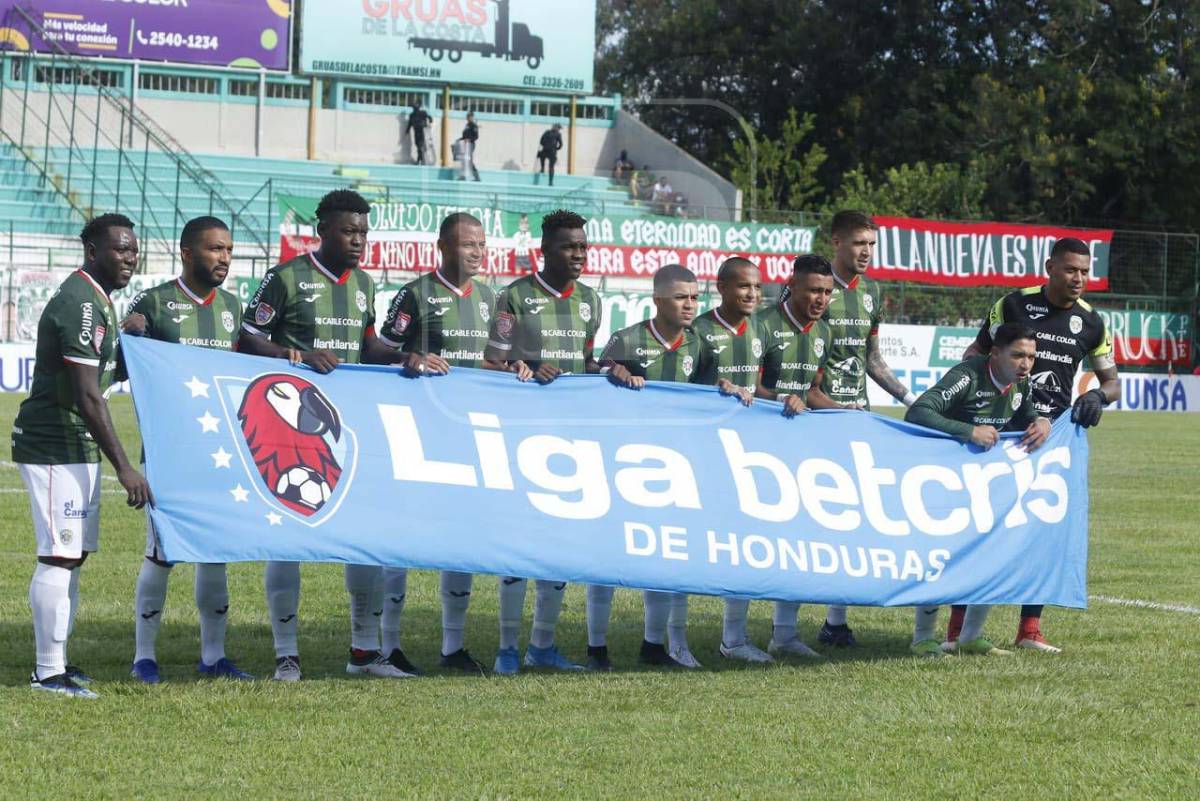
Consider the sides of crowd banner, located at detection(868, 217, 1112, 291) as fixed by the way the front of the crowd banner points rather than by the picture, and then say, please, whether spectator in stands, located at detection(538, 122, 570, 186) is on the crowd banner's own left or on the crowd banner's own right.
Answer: on the crowd banner's own right

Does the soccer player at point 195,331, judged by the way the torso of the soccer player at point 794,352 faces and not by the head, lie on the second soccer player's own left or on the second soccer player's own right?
on the second soccer player's own right

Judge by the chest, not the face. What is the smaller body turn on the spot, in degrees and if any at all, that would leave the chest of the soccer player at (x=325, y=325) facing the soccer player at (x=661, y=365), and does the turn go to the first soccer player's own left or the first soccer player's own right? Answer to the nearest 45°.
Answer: approximately 45° to the first soccer player's own left

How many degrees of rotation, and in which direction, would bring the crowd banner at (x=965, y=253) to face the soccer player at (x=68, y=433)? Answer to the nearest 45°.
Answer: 0° — it already faces them

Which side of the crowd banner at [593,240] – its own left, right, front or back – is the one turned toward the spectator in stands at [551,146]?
back

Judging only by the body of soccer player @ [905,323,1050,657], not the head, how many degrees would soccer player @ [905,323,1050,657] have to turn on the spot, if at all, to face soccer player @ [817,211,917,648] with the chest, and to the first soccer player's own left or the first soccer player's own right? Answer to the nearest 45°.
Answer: approximately 135° to the first soccer player's own right

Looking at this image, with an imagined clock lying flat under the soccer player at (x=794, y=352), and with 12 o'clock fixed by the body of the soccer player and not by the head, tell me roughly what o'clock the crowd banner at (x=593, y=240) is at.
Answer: The crowd banner is roughly at 7 o'clock from the soccer player.

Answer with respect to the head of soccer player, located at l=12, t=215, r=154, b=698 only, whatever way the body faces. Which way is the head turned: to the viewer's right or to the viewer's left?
to the viewer's right
